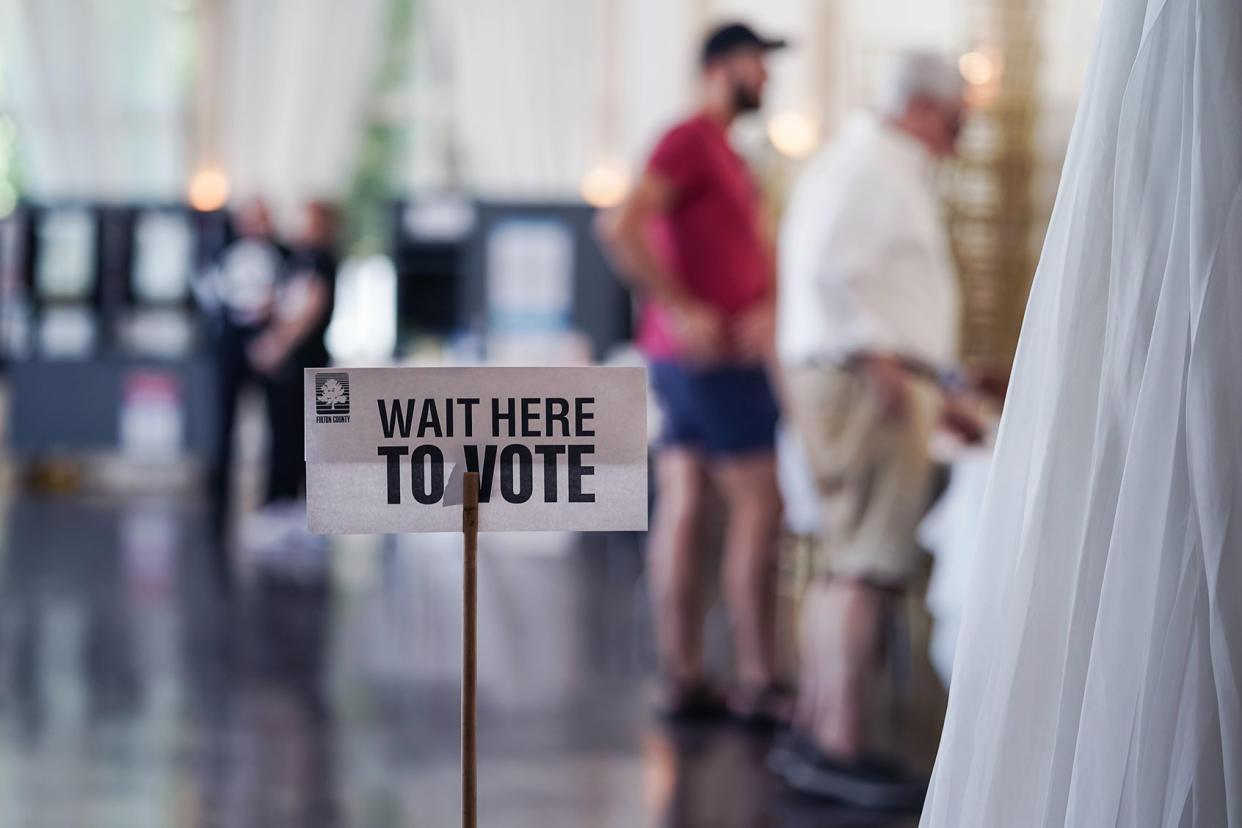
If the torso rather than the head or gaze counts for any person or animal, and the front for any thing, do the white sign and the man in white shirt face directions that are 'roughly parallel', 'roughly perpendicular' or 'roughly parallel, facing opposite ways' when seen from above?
roughly perpendicular

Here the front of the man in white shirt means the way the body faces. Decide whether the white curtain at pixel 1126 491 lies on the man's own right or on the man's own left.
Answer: on the man's own right

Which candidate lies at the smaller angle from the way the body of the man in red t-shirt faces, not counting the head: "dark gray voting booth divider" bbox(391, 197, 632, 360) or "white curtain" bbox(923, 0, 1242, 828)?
the white curtain

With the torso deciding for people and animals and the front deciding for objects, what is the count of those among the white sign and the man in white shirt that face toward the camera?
1

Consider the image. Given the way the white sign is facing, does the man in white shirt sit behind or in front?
behind

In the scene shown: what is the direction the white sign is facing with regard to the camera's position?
facing the viewer

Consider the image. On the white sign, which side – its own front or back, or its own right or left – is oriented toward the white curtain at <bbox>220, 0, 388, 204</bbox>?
back

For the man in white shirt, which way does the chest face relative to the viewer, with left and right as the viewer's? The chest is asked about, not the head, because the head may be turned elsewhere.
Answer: facing to the right of the viewer

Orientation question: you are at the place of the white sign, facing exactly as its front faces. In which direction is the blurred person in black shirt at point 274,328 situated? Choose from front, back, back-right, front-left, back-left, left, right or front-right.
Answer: back

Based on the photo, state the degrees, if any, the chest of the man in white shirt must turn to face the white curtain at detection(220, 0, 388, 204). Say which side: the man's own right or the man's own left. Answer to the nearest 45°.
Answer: approximately 135° to the man's own left

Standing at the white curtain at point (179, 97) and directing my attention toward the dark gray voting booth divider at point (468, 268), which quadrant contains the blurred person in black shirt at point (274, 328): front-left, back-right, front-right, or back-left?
front-right

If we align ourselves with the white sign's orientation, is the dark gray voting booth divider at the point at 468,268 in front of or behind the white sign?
behind

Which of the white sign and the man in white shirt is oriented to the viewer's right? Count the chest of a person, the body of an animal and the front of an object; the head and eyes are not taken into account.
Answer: the man in white shirt

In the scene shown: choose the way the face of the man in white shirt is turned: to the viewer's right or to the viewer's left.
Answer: to the viewer's right

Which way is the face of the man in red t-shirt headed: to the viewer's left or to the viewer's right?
to the viewer's right

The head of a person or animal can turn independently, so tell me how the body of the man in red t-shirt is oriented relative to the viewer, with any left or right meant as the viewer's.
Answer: facing the viewer and to the right of the viewer

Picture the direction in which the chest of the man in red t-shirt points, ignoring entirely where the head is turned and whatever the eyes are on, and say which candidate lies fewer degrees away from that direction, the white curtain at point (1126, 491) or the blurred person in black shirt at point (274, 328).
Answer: the white curtain

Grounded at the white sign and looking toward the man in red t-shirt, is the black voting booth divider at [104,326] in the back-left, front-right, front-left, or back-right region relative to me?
front-left

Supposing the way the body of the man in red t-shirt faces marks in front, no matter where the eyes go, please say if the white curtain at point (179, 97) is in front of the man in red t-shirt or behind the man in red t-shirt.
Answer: behind
